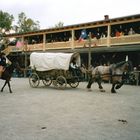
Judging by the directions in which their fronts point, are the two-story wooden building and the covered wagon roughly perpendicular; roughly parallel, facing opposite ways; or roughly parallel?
roughly perpendicular

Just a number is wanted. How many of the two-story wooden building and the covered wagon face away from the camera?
0

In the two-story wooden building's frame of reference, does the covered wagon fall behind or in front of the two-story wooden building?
in front

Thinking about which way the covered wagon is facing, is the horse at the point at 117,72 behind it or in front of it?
in front

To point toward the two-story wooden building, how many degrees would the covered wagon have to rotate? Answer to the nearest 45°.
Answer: approximately 90° to its left

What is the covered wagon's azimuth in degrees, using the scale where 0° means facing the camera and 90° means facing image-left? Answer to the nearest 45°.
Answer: approximately 315°

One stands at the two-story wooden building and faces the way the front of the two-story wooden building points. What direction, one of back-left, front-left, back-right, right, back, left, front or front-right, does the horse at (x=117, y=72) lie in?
front-left

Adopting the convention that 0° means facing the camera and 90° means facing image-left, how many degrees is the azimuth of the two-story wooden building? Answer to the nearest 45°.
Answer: approximately 45°

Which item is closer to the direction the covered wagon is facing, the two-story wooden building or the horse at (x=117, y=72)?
the horse
